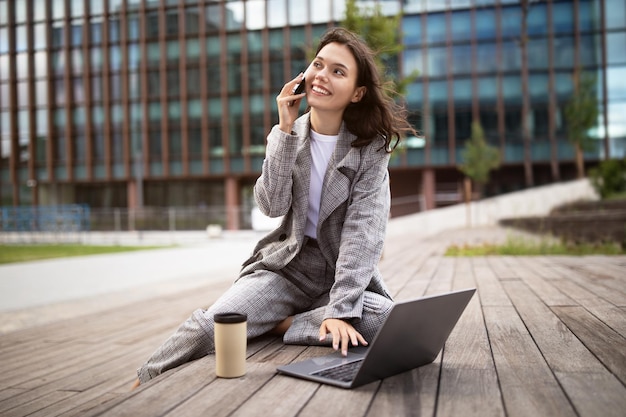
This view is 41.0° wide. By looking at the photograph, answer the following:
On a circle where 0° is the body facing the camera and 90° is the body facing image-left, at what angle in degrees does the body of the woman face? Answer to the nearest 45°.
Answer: approximately 45°

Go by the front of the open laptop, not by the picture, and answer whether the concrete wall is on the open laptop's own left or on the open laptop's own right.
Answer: on the open laptop's own right

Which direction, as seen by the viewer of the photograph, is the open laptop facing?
facing away from the viewer and to the left of the viewer

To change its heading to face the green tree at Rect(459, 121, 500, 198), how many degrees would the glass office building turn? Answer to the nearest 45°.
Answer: approximately 45° to its left

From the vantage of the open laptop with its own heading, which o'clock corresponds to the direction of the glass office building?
The glass office building is roughly at 1 o'clock from the open laptop.

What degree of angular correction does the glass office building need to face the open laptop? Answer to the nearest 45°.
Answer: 0° — it already faces it

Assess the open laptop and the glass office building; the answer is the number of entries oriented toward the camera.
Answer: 1

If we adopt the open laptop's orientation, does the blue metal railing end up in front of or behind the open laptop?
in front

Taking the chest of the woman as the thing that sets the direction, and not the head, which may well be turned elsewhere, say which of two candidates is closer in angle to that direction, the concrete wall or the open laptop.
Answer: the open laptop
